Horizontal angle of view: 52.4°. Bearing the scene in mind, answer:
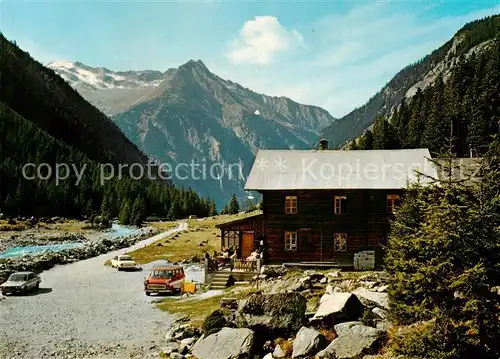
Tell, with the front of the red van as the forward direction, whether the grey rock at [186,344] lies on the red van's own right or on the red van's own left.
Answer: on the red van's own left

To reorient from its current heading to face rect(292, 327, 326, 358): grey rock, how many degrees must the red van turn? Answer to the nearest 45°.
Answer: approximately 45° to its left

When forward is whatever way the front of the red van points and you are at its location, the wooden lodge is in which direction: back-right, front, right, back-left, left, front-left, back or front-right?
back-left

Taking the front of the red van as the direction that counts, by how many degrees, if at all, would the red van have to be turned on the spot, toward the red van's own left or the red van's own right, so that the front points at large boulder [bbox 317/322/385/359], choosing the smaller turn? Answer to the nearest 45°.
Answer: approximately 45° to the red van's own left

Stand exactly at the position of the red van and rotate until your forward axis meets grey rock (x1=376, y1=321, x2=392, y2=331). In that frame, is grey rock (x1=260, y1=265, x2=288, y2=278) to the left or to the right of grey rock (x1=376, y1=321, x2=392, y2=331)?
left

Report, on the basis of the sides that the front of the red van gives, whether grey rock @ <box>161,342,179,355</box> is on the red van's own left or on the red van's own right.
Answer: on the red van's own left

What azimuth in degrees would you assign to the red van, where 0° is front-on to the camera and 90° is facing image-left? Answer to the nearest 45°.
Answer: approximately 45°

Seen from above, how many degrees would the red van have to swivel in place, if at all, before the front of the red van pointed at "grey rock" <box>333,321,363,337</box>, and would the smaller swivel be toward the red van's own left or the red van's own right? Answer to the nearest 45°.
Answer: approximately 45° to the red van's own left

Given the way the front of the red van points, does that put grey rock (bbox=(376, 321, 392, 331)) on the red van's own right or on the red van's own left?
on the red van's own left

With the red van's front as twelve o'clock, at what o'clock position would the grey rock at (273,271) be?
The grey rock is roughly at 8 o'clock from the red van.

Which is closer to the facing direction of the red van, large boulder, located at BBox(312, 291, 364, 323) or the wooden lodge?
the large boulder
